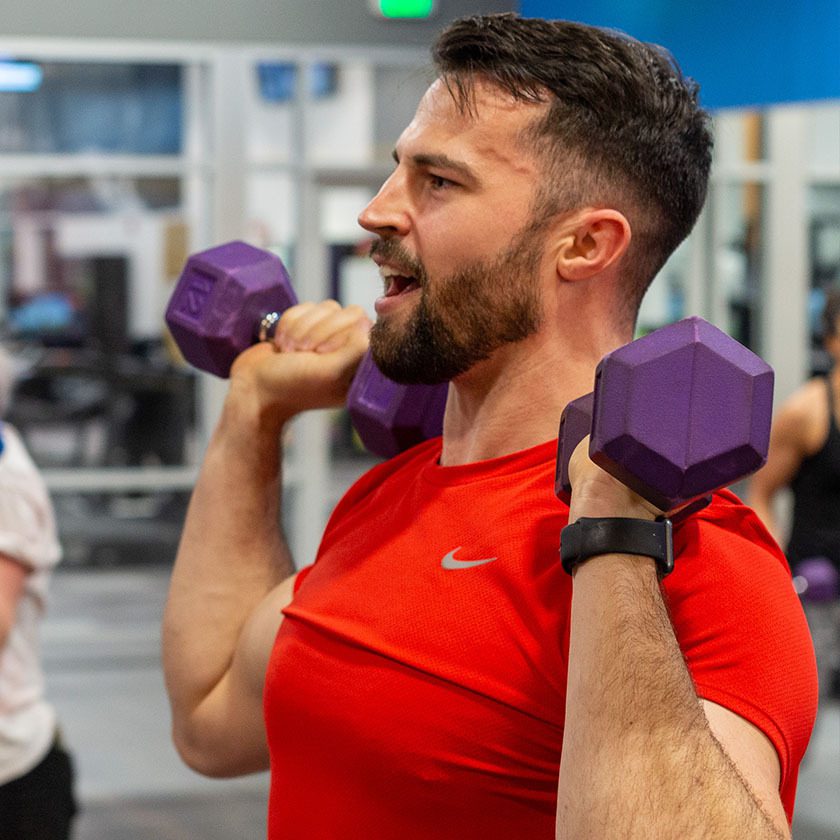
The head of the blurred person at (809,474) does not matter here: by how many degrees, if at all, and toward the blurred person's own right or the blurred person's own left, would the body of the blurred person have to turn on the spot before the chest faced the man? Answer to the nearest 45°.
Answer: approximately 45° to the blurred person's own right

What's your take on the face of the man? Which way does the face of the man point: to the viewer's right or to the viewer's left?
to the viewer's left

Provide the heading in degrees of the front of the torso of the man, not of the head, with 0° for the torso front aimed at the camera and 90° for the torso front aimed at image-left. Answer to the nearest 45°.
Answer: approximately 45°
